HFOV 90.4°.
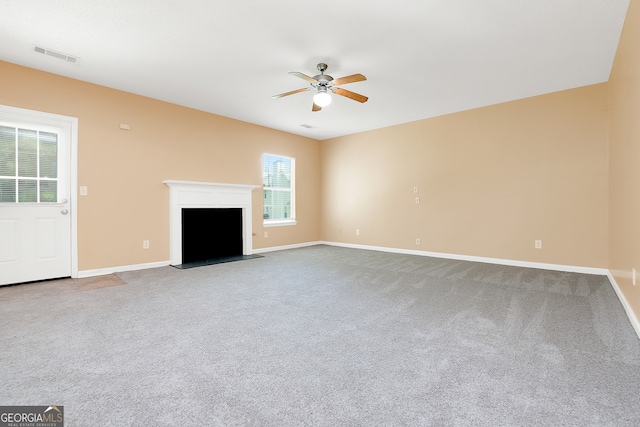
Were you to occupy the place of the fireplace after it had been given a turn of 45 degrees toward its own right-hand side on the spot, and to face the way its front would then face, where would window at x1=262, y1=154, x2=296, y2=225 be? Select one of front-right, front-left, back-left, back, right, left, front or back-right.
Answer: back-left

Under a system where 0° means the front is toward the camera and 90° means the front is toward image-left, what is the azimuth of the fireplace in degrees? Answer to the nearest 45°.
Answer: approximately 315°

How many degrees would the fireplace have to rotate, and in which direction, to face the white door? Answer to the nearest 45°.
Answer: approximately 90° to its right
